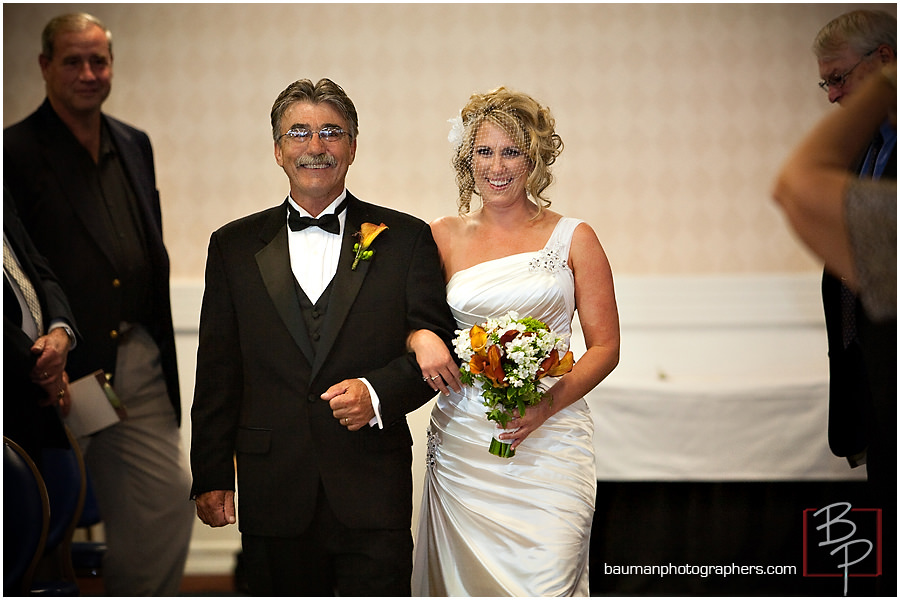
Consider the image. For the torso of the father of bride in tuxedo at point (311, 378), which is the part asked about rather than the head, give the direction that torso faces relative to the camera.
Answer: toward the camera

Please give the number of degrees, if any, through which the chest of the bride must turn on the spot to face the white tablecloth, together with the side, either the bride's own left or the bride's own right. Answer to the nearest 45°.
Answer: approximately 135° to the bride's own left

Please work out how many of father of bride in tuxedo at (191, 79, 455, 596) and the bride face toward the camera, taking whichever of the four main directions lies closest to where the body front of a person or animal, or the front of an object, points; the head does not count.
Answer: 2

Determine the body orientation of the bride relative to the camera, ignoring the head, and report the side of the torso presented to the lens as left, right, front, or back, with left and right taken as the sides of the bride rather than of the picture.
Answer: front

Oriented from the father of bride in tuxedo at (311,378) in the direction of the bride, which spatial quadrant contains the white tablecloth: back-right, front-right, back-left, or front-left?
front-left

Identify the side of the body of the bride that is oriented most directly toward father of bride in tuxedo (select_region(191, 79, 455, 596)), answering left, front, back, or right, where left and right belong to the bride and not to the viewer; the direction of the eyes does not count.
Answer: right

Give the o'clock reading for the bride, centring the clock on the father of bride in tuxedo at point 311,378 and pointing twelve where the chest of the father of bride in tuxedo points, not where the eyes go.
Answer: The bride is roughly at 9 o'clock from the father of bride in tuxedo.
